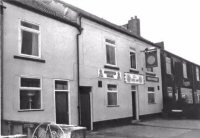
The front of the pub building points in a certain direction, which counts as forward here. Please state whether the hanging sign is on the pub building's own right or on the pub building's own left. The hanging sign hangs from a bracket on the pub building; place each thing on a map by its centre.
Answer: on the pub building's own left

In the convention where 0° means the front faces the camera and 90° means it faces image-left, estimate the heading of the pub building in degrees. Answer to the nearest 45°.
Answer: approximately 315°

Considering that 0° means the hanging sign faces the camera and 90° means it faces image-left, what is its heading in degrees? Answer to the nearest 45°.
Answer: approximately 0°

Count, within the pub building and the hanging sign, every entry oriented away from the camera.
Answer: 0
